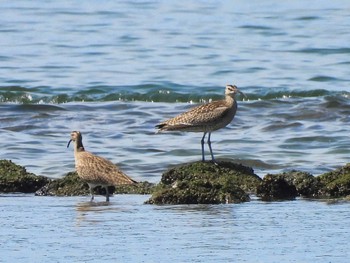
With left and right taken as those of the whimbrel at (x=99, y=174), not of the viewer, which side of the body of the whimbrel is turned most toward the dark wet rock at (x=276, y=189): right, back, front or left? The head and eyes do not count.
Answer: back

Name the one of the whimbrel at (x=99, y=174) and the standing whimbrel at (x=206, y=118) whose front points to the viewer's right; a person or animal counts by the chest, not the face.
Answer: the standing whimbrel

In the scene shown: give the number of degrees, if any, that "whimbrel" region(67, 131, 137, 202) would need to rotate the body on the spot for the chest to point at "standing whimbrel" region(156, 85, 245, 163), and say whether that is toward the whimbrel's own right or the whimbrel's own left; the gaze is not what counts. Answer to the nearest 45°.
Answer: approximately 135° to the whimbrel's own right

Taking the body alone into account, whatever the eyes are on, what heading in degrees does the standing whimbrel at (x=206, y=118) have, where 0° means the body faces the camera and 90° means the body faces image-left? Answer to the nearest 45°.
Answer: approximately 270°

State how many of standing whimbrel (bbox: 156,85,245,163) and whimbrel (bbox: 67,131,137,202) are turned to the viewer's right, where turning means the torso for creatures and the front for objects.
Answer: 1

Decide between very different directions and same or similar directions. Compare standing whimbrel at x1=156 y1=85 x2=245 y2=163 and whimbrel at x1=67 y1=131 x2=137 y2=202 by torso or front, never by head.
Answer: very different directions

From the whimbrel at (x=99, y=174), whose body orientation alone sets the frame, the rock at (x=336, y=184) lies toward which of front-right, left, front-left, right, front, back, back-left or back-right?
back

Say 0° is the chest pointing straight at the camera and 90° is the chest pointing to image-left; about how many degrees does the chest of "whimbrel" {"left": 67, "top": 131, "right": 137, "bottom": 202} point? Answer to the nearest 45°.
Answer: approximately 90°
